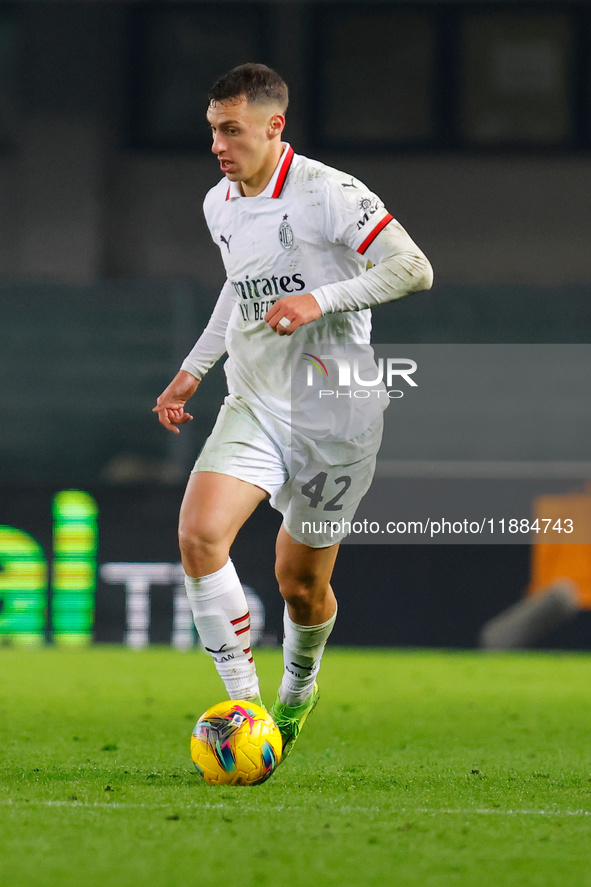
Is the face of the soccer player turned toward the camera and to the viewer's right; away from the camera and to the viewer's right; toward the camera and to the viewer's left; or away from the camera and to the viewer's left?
toward the camera and to the viewer's left

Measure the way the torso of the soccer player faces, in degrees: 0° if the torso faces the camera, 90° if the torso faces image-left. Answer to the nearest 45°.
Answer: approximately 45°
